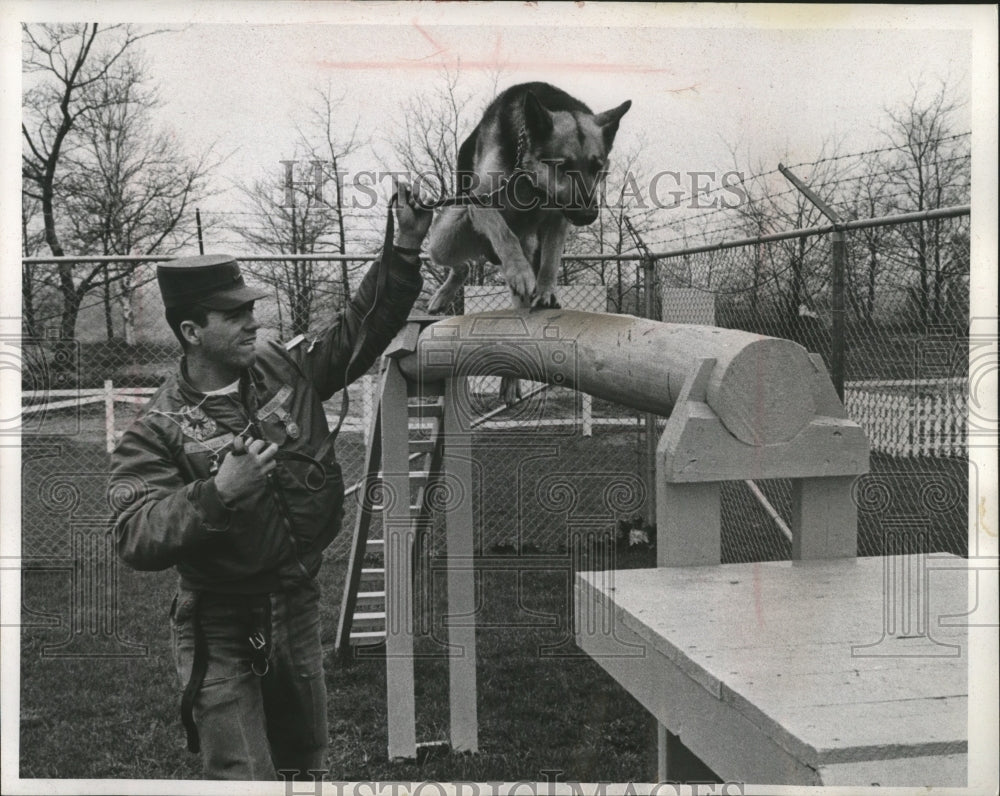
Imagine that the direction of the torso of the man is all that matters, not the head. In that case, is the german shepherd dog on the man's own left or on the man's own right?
on the man's own left

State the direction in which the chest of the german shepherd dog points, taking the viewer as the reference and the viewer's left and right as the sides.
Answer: facing the viewer and to the right of the viewer

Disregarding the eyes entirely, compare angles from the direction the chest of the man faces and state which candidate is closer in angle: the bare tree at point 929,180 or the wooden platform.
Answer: the wooden platform

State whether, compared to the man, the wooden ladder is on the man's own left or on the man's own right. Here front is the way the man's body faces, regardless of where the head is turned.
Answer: on the man's own left

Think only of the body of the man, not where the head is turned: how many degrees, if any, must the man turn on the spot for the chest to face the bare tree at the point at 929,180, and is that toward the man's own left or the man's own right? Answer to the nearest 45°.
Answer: approximately 45° to the man's own left

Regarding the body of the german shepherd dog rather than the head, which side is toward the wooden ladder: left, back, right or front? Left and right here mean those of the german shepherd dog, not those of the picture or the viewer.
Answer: back

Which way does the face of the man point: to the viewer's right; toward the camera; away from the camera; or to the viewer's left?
to the viewer's right

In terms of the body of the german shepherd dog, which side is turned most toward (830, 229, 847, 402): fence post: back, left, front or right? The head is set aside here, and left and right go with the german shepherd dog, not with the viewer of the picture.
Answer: left

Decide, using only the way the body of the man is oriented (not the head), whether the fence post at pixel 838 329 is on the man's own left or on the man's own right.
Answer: on the man's own left

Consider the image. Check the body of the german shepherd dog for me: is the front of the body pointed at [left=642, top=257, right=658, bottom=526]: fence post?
no

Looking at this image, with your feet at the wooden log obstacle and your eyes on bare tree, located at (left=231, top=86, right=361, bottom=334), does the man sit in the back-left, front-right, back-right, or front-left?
front-left
